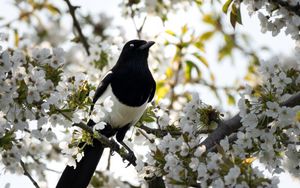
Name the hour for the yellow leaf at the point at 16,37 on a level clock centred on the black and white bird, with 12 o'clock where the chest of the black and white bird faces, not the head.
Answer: The yellow leaf is roughly at 5 o'clock from the black and white bird.

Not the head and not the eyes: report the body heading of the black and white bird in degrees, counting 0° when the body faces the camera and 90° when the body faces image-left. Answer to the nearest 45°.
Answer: approximately 315°
